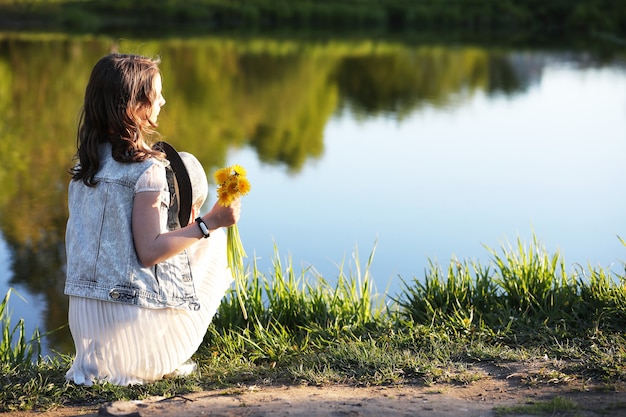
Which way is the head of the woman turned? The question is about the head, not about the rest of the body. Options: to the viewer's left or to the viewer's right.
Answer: to the viewer's right

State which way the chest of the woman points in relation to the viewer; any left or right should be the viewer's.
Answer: facing away from the viewer and to the right of the viewer

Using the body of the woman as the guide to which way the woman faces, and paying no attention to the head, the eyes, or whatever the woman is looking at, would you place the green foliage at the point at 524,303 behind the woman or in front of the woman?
in front
